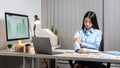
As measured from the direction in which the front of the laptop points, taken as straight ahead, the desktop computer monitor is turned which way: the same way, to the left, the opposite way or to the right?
to the right

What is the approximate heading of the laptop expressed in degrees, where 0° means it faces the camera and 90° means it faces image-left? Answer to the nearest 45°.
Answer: approximately 225°

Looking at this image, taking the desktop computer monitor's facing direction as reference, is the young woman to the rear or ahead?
ahead

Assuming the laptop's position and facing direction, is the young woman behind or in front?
in front

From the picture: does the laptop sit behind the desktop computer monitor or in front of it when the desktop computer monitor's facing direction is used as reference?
in front

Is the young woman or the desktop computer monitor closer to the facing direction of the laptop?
the young woman

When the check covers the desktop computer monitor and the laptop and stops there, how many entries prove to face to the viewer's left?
0

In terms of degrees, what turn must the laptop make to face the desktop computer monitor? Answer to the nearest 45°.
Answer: approximately 90° to its left
